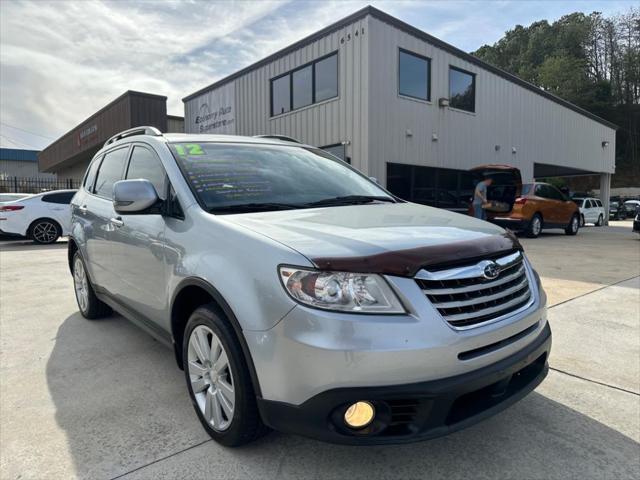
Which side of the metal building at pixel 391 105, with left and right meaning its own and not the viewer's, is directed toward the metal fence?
front

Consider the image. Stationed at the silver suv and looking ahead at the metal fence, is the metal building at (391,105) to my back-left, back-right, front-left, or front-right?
front-right

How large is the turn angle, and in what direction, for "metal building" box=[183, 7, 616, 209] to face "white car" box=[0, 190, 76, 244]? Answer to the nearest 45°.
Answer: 0° — it already faces it

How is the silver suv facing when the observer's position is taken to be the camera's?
facing the viewer and to the right of the viewer

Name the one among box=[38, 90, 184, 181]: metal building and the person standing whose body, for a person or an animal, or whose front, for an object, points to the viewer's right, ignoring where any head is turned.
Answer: the person standing

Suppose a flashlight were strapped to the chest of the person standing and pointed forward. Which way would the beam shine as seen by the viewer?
to the viewer's right

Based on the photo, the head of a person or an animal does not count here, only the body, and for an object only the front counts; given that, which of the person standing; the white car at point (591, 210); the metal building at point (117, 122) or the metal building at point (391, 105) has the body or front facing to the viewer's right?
the person standing

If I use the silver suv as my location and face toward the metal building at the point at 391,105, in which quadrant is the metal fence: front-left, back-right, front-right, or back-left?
front-left

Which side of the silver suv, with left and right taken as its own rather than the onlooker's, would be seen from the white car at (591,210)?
left

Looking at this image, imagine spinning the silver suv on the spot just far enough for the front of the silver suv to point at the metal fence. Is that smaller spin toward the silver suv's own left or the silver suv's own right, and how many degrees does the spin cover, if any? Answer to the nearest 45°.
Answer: approximately 180°

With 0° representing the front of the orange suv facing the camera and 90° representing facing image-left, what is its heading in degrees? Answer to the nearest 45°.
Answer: approximately 225°

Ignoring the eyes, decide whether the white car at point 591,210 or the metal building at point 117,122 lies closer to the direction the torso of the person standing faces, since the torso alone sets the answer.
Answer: the white car
